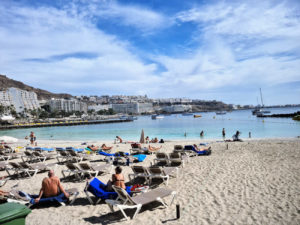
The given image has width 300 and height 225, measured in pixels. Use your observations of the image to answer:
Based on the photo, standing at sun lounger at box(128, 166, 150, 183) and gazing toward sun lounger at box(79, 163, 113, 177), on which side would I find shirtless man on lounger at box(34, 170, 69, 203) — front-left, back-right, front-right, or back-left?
front-left

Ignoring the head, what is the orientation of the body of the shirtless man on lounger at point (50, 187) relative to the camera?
away from the camera

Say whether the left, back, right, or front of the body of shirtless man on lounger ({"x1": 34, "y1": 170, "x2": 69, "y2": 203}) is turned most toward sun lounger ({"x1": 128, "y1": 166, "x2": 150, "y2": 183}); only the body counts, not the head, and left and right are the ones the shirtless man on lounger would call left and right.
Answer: right

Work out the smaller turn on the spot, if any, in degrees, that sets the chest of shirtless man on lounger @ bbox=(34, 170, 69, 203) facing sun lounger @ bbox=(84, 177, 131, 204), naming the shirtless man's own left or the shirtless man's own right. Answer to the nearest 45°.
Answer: approximately 90° to the shirtless man's own right

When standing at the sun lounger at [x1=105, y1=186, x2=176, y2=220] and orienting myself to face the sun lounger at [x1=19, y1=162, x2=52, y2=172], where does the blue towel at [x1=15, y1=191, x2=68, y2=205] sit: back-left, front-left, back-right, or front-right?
front-left

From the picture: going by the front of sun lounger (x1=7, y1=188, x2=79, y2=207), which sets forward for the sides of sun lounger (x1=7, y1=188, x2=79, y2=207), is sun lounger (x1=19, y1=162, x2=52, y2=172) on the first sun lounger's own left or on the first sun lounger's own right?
on the first sun lounger's own left
